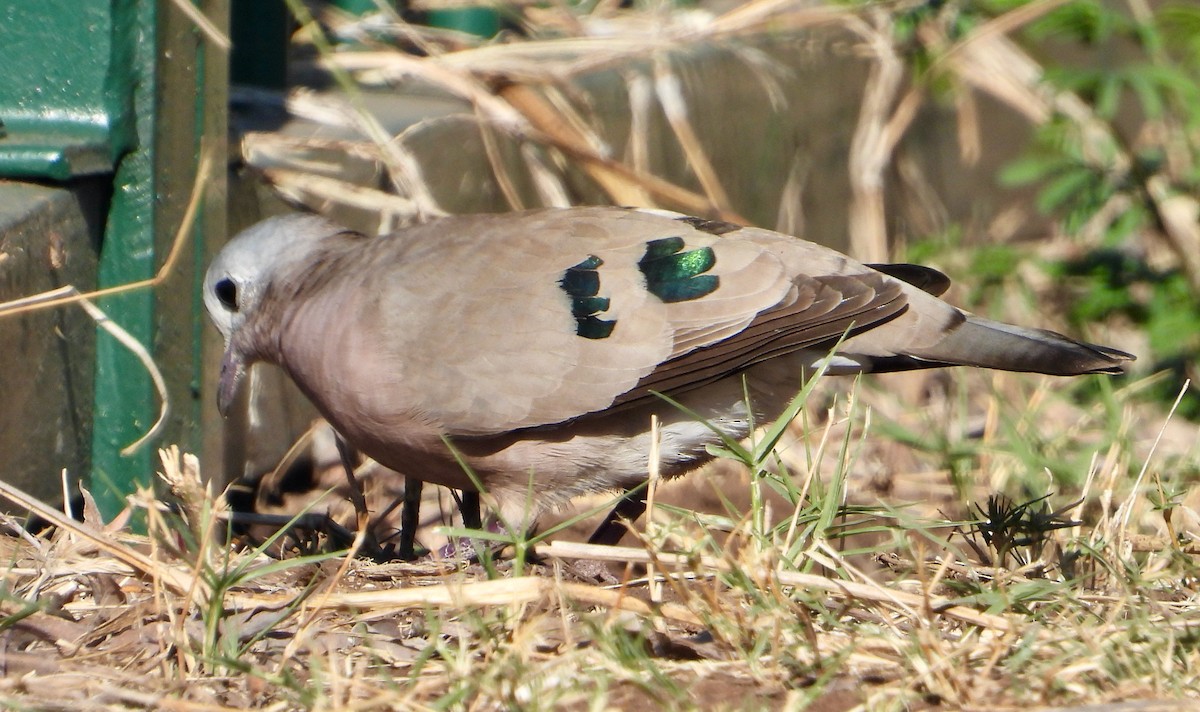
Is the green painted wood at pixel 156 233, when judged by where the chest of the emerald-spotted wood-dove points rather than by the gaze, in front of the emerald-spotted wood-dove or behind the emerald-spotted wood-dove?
in front

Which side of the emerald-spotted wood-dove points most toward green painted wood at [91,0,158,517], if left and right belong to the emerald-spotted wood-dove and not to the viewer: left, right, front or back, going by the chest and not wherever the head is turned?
front

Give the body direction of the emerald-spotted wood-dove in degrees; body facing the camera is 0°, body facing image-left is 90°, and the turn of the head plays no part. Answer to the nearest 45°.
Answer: approximately 90°
